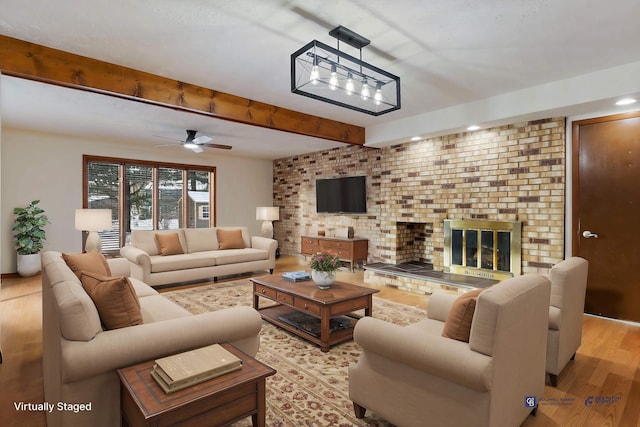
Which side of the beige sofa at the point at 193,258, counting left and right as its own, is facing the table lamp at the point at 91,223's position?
right

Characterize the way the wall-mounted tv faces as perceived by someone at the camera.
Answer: facing the viewer and to the left of the viewer

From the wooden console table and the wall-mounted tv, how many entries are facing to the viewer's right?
0

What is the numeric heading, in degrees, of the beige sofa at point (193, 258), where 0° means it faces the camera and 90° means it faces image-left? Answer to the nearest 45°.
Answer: approximately 315°

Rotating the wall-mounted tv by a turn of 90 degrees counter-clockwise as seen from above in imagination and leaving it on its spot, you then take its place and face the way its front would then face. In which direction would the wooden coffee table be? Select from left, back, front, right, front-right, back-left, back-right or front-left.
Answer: front-right

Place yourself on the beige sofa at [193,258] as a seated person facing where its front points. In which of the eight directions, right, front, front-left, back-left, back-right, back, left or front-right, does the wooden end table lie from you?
front-right

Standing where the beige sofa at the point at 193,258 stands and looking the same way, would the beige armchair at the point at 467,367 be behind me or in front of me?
in front

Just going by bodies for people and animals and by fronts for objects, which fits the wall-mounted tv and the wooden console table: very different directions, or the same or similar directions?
same or similar directions

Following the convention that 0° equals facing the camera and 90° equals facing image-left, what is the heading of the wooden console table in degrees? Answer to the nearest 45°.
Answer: approximately 45°

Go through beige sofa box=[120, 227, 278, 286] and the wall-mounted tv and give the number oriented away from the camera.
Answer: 0
